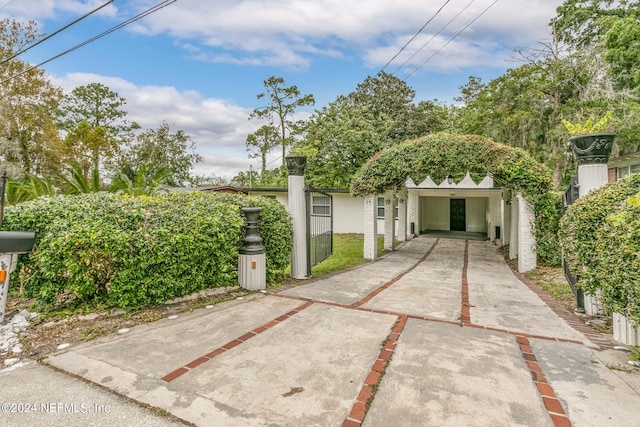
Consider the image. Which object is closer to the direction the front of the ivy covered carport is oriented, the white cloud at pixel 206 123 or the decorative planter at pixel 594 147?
the decorative planter

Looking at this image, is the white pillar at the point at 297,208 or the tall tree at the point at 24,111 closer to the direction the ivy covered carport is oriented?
the white pillar

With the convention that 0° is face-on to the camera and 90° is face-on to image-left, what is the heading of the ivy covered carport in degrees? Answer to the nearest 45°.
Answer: approximately 0°

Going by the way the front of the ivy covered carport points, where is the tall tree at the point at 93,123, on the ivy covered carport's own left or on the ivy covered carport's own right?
on the ivy covered carport's own right

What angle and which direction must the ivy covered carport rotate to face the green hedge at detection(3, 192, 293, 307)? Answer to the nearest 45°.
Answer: approximately 45° to its right
